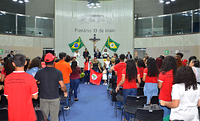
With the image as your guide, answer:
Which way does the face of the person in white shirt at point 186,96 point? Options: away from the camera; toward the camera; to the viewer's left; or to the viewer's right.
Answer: away from the camera

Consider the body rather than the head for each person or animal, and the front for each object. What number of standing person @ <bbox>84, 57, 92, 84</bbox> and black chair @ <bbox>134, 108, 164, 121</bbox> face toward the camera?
1

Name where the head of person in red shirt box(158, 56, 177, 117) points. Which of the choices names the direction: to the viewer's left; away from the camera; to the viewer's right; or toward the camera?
away from the camera

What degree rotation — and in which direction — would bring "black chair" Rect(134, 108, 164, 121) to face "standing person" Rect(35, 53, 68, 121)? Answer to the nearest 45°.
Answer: approximately 90° to its left

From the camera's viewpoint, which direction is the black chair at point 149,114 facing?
away from the camera

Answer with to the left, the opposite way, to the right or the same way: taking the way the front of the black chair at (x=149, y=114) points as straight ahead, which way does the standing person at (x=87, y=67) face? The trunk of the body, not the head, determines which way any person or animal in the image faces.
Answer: the opposite way

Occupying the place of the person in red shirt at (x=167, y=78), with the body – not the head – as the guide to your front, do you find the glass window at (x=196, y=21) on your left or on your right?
on your right

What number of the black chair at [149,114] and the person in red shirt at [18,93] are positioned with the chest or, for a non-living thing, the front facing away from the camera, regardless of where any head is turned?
2

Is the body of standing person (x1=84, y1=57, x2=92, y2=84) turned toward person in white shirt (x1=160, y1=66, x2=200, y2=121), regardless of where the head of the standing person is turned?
yes

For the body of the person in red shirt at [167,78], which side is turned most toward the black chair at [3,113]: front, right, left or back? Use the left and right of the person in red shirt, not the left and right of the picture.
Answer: left

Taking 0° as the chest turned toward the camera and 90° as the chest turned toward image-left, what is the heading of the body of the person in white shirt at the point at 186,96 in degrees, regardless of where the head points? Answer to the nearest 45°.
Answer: approximately 135°

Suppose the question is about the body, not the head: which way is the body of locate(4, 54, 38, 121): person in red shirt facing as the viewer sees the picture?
away from the camera
